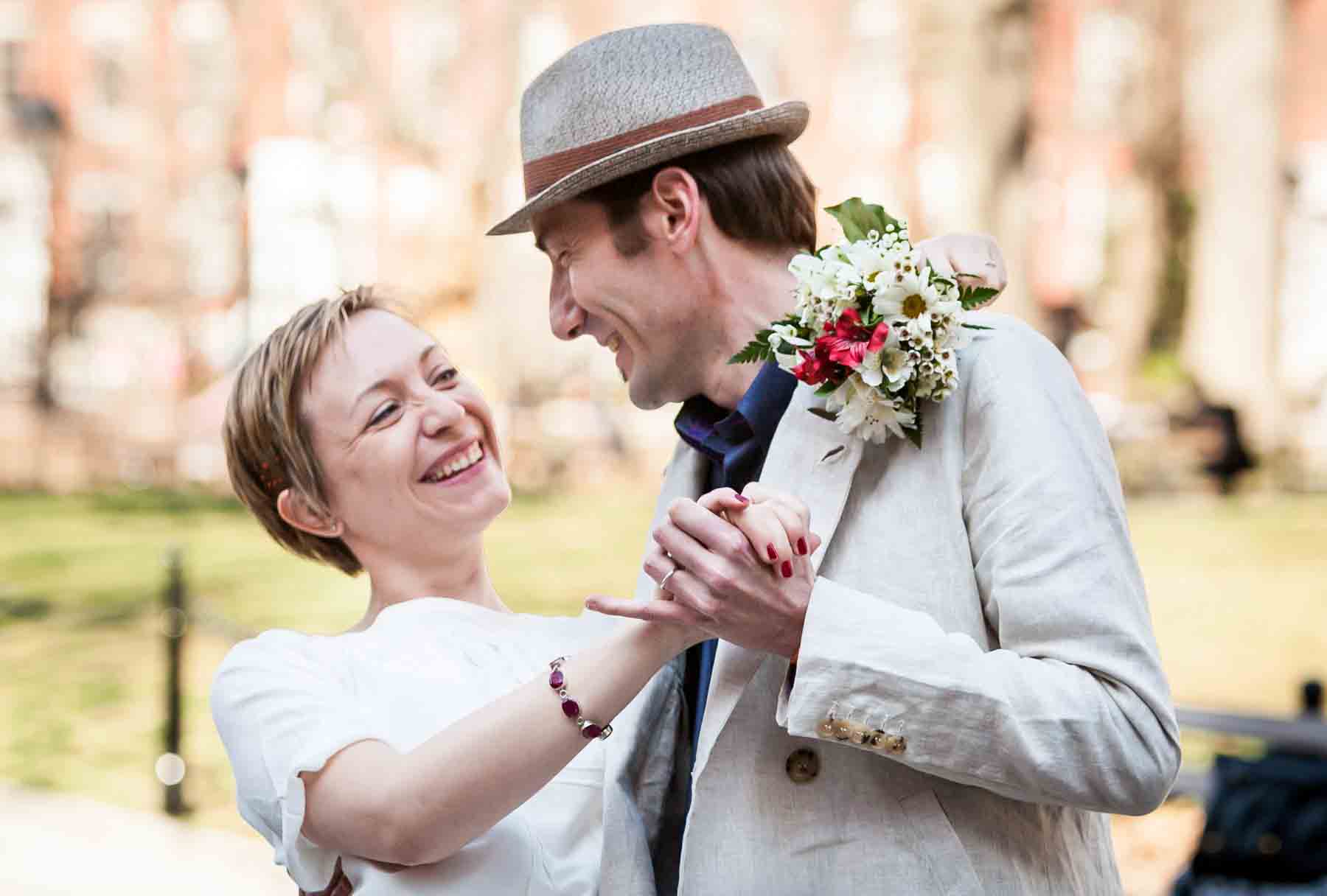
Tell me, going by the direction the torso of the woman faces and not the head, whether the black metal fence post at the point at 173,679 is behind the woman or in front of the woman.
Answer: behind

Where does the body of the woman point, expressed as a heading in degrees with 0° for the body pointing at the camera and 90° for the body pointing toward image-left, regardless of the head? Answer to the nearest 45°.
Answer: approximately 315°

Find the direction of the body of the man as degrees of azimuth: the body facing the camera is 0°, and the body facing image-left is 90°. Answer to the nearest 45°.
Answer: approximately 45°

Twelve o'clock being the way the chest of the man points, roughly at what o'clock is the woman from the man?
The woman is roughly at 2 o'clock from the man.

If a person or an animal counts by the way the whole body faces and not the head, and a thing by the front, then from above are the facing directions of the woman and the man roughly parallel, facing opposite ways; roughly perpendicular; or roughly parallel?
roughly perpendicular
